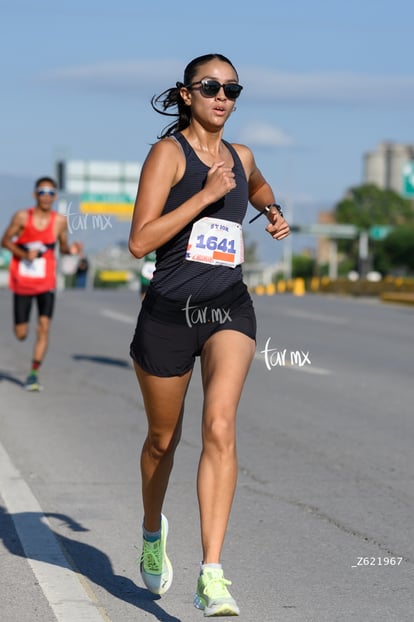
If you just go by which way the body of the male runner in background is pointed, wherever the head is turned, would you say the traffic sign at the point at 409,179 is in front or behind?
behind

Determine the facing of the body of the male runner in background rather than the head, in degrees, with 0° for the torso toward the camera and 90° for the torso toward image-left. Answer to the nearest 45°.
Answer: approximately 0°

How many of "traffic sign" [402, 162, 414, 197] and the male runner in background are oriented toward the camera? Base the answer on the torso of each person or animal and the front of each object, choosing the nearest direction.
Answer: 2
